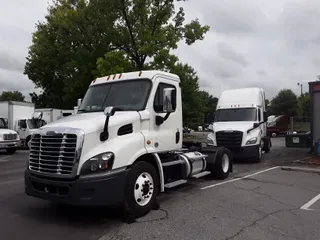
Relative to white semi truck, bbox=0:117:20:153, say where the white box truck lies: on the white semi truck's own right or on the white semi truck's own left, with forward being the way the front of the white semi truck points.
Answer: on the white semi truck's own left

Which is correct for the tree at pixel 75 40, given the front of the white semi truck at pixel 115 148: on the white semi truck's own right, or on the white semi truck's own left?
on the white semi truck's own right

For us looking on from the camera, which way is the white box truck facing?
facing the viewer and to the right of the viewer

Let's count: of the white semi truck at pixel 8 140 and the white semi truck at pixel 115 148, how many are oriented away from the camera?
0

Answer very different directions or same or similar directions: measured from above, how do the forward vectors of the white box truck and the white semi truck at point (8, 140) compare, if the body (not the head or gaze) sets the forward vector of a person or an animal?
same or similar directions

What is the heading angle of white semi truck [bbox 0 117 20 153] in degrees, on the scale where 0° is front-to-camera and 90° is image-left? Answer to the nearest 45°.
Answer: approximately 315°

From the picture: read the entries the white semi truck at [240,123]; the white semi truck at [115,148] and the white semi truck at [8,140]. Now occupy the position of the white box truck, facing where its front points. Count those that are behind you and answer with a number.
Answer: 0

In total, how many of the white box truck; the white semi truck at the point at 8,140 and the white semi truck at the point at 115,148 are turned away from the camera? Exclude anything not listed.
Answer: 0

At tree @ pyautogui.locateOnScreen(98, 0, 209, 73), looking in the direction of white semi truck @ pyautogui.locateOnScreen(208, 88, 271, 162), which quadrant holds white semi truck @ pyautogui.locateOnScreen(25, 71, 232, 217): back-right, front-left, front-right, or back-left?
front-right

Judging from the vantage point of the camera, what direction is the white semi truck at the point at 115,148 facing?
facing the viewer and to the left of the viewer
